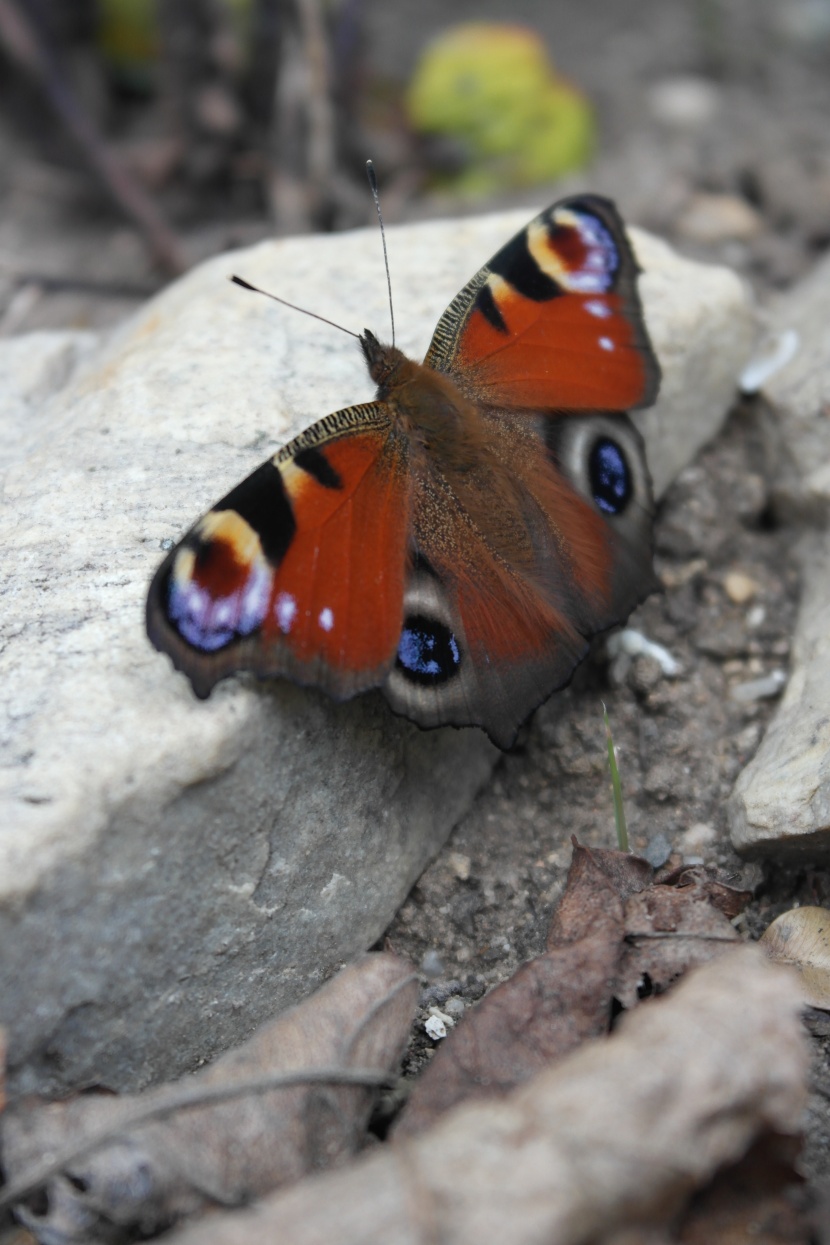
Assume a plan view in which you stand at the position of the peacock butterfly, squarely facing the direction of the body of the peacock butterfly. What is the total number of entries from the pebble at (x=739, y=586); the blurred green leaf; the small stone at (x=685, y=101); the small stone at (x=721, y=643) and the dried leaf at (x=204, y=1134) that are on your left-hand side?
1

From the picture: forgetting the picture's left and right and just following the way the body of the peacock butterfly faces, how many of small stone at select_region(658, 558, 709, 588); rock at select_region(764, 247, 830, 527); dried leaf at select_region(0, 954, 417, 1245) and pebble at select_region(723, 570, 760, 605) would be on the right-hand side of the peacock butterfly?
3

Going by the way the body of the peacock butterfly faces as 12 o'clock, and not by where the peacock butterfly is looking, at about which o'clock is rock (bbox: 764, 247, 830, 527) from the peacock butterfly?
The rock is roughly at 3 o'clock from the peacock butterfly.

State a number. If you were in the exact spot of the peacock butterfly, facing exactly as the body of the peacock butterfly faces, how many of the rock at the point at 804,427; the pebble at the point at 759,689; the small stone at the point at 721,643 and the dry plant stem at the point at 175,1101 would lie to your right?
3

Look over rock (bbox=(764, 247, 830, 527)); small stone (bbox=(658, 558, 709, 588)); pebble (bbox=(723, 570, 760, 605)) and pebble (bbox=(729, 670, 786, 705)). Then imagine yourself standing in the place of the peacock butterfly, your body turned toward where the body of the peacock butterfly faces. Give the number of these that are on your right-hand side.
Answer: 4

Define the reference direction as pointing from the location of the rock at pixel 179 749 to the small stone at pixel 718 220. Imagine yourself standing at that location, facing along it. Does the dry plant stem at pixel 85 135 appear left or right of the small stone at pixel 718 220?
left

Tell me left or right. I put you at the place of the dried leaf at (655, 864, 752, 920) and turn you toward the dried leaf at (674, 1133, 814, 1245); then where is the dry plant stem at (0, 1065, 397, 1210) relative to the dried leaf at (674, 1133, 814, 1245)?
right

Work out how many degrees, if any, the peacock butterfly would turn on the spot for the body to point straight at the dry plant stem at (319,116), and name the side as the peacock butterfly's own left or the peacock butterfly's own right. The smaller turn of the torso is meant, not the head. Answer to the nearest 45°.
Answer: approximately 45° to the peacock butterfly's own right

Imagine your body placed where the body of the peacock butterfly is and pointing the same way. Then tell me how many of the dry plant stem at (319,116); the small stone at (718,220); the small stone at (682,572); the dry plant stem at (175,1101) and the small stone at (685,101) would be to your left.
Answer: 1

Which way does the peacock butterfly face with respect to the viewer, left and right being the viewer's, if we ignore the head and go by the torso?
facing away from the viewer and to the left of the viewer

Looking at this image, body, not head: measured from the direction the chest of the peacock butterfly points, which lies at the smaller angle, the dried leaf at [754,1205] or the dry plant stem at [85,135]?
the dry plant stem
